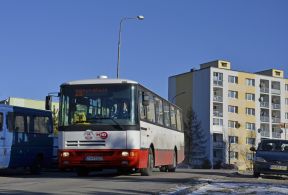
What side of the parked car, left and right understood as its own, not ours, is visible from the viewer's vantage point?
front

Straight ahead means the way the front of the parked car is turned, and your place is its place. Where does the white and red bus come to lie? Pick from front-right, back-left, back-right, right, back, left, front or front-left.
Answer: front-right

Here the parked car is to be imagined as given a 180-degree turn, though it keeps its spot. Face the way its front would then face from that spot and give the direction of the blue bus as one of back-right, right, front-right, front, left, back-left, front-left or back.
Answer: left
